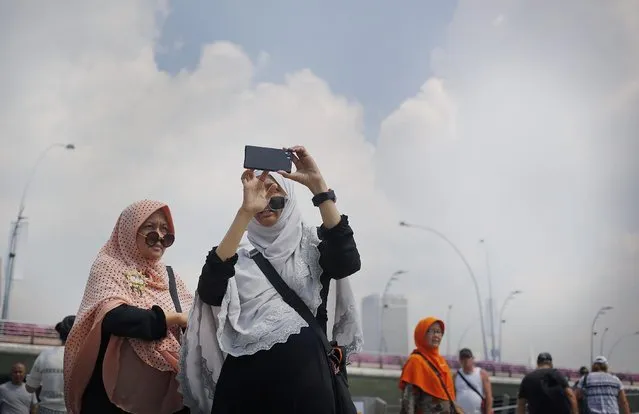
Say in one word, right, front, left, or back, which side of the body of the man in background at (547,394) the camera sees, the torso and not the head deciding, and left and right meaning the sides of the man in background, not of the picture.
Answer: back

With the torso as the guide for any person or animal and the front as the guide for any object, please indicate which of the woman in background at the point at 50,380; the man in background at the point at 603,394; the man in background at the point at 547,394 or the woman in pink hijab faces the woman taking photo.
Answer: the woman in pink hijab

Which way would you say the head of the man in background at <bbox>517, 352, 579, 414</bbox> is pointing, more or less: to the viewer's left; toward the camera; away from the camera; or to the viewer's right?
away from the camera

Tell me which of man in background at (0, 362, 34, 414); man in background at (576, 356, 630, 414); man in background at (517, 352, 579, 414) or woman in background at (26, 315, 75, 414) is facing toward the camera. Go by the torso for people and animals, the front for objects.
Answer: man in background at (0, 362, 34, 414)

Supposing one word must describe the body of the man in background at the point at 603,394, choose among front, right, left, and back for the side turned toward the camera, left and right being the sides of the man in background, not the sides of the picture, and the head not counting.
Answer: back

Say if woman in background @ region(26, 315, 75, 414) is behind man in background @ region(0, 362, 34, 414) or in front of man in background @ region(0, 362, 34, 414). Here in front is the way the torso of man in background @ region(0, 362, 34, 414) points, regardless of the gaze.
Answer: in front

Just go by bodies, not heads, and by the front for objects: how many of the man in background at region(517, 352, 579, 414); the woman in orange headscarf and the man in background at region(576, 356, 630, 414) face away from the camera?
2

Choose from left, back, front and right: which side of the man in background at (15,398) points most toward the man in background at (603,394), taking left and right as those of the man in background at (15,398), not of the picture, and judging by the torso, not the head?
left

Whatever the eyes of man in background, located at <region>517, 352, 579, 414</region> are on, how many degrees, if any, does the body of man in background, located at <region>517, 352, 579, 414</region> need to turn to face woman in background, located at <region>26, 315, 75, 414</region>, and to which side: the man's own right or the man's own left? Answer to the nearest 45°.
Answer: approximately 135° to the man's own left

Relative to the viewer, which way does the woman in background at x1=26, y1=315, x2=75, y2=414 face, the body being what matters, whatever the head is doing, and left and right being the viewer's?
facing away from the viewer and to the right of the viewer

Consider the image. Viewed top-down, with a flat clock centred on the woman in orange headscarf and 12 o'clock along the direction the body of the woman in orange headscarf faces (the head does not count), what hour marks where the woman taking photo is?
The woman taking photo is roughly at 2 o'clock from the woman in orange headscarf.

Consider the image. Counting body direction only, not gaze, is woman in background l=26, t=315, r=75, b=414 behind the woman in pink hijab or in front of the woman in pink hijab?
behind

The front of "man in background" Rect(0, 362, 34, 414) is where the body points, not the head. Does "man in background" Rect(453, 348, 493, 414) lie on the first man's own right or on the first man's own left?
on the first man's own left
